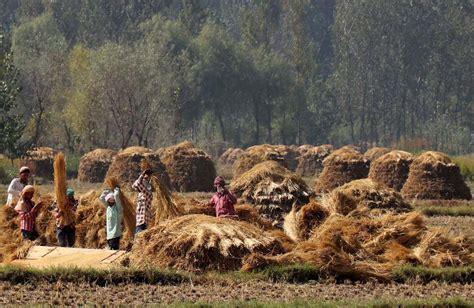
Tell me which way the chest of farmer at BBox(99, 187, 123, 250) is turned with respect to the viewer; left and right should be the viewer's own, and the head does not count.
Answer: facing the viewer and to the left of the viewer

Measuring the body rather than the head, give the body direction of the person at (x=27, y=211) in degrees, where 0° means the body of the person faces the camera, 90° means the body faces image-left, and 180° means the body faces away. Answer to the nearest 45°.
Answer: approximately 315°

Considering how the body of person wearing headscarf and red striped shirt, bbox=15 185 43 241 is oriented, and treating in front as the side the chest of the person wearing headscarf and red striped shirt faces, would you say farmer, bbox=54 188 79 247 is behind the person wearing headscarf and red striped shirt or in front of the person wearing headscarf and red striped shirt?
in front

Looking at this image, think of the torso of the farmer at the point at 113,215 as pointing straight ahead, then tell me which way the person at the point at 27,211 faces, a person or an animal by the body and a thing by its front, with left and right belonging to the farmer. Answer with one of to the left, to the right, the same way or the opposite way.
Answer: to the left

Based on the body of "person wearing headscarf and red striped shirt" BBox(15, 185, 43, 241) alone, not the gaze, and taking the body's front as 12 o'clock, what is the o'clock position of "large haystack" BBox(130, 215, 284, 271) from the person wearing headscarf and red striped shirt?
The large haystack is roughly at 12 o'clock from the person wearing headscarf and red striped shirt.

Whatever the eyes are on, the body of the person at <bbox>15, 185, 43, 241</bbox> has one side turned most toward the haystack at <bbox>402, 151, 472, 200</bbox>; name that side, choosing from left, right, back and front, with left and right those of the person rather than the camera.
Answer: left

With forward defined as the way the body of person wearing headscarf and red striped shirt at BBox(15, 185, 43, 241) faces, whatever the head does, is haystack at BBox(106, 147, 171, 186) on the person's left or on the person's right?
on the person's left

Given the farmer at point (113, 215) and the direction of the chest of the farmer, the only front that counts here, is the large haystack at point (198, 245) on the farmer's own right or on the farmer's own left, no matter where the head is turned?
on the farmer's own left

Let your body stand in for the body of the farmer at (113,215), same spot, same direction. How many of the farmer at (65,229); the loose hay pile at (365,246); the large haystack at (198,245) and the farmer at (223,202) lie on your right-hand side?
1

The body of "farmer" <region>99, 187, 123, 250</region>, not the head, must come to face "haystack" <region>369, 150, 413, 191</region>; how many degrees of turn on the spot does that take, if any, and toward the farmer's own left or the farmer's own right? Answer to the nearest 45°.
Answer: approximately 180°

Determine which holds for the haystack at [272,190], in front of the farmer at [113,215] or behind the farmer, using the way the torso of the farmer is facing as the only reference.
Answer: behind

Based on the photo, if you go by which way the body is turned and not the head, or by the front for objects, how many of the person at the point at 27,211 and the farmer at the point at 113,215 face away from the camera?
0

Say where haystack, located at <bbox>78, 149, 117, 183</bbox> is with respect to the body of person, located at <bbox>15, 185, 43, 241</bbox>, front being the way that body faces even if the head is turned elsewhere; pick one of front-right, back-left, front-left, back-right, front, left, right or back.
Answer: back-left
